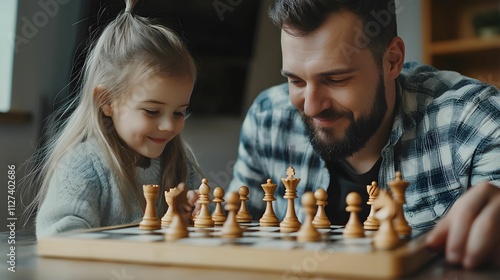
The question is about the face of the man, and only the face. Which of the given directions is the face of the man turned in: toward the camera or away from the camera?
toward the camera

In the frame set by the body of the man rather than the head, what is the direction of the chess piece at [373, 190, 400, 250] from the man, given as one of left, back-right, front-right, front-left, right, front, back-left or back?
front-left

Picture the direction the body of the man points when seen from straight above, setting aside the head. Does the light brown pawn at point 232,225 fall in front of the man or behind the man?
in front

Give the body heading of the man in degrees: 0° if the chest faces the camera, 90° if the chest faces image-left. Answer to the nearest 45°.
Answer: approximately 45°

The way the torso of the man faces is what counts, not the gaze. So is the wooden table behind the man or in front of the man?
in front

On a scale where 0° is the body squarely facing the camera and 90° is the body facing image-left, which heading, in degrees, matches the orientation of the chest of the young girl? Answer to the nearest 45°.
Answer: approximately 315°

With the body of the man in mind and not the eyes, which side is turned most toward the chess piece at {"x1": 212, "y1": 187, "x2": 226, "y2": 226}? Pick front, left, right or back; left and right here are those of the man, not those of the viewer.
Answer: front

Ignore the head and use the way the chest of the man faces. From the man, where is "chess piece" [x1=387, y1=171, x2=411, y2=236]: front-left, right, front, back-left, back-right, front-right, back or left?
front-left

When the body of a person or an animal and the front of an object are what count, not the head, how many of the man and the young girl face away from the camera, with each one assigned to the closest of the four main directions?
0

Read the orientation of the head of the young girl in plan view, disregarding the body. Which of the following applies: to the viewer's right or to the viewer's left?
to the viewer's right
